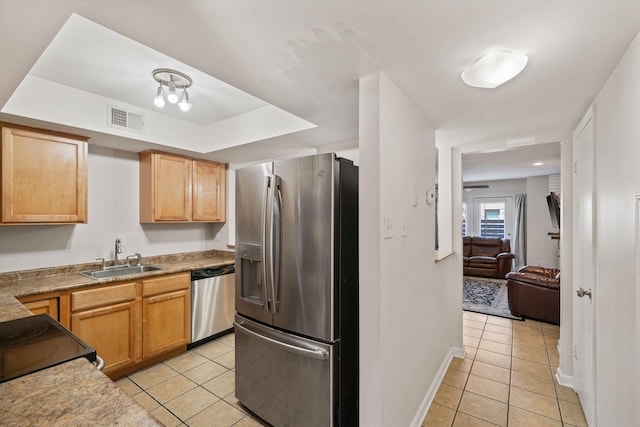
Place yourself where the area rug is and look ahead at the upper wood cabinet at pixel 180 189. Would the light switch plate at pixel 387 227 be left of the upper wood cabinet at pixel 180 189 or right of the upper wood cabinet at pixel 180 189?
left

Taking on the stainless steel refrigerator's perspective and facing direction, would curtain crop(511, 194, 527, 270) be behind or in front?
behind

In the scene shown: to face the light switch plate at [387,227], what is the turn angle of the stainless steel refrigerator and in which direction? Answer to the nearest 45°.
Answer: approximately 90° to its left

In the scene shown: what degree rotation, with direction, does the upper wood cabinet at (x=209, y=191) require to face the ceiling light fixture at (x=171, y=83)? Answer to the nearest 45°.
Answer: approximately 45° to its right

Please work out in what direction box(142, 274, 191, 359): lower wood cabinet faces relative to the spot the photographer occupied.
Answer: facing the viewer and to the right of the viewer

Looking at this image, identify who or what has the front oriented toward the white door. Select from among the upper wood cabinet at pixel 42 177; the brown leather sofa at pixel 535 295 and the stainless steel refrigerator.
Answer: the upper wood cabinet

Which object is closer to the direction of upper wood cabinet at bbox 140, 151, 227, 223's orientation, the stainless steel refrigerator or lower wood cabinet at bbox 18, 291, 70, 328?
the stainless steel refrigerator

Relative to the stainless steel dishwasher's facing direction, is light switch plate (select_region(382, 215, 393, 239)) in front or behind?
in front

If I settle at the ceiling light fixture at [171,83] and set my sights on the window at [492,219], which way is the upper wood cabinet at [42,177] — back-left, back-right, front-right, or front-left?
back-left
